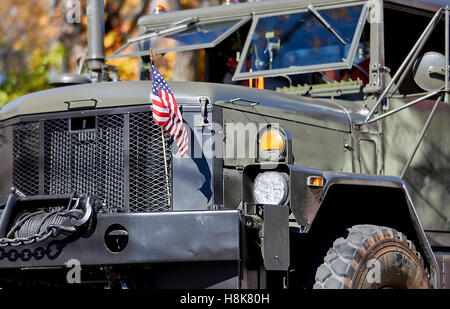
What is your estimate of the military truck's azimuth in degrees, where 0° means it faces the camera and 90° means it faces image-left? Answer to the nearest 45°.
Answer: approximately 45°
